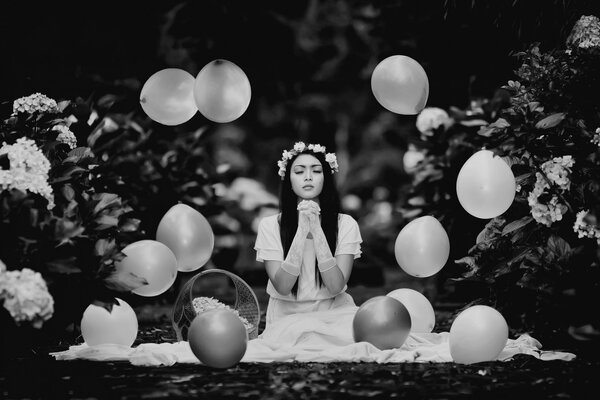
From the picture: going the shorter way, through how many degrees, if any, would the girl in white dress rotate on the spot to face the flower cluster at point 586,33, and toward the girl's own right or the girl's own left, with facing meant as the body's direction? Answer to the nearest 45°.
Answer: approximately 90° to the girl's own left

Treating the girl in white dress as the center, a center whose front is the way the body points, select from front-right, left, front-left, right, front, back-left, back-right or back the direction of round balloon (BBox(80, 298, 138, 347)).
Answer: right

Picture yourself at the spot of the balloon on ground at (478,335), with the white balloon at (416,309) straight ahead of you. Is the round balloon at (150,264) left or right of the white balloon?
left

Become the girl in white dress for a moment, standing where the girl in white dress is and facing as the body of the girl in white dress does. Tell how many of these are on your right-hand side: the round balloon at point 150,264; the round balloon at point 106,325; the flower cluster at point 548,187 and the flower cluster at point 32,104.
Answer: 3

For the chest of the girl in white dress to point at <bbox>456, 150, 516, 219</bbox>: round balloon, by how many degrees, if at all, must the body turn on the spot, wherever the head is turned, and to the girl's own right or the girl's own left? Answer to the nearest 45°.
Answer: approximately 90° to the girl's own left

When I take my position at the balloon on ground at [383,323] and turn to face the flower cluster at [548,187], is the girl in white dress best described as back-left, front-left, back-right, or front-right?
back-left

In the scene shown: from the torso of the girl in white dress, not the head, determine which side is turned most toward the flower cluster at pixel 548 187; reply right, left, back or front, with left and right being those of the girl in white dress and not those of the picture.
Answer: left

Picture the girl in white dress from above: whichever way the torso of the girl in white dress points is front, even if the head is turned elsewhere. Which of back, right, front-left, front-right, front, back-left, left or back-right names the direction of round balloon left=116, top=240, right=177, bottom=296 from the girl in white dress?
right

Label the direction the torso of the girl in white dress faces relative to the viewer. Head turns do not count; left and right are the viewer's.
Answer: facing the viewer

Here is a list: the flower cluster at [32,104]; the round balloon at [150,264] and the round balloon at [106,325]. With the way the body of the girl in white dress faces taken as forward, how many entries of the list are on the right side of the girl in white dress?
3

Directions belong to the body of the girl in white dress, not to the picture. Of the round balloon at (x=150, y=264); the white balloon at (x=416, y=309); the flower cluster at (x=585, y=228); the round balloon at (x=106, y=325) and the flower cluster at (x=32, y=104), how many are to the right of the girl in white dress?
3
